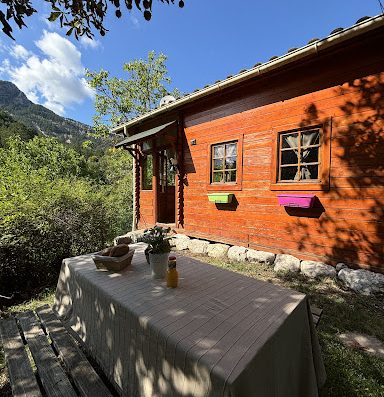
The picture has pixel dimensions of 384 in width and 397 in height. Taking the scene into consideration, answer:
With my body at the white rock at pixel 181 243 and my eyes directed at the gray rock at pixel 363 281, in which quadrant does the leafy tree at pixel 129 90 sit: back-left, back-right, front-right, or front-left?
back-left

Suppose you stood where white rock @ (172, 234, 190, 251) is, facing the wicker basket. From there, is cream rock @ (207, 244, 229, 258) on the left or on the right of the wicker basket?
left

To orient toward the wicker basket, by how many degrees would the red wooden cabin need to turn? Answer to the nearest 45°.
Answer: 0° — it already faces it

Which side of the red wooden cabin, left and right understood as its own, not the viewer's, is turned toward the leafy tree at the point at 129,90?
right

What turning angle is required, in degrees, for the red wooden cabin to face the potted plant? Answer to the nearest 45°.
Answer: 0° — it already faces it

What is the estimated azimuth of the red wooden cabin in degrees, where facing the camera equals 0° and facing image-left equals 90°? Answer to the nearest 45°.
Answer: approximately 45°

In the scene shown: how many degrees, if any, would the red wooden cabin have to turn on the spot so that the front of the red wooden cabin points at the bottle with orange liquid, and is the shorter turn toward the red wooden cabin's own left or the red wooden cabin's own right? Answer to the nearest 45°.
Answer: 0° — it already faces it
